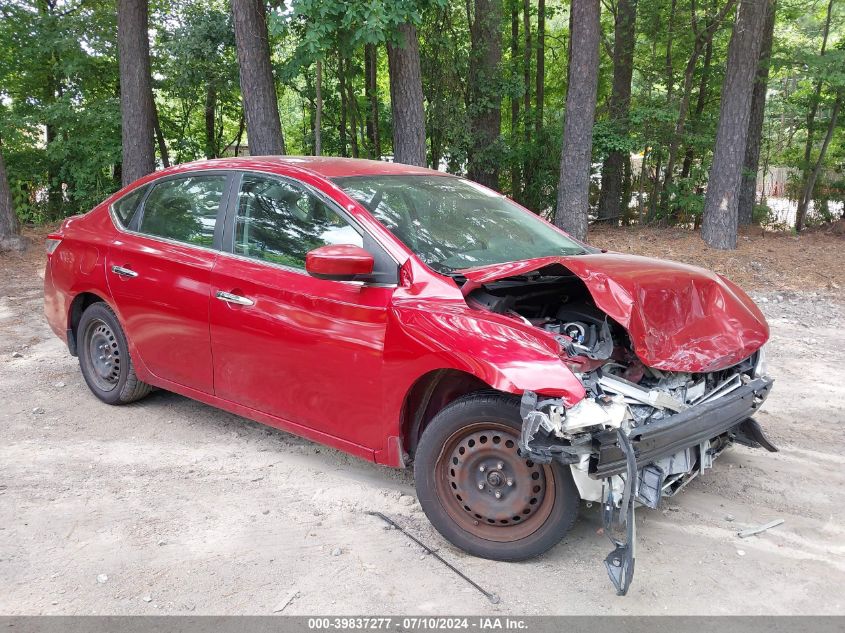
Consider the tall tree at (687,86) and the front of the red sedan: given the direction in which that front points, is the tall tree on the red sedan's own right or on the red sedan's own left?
on the red sedan's own left

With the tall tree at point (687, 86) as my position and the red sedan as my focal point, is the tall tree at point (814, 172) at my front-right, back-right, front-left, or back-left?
back-left

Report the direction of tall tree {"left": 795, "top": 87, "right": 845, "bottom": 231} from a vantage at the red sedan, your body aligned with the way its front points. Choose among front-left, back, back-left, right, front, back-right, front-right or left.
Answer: left

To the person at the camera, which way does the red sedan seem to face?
facing the viewer and to the right of the viewer

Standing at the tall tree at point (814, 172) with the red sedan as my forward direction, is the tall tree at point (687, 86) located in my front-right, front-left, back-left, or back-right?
front-right

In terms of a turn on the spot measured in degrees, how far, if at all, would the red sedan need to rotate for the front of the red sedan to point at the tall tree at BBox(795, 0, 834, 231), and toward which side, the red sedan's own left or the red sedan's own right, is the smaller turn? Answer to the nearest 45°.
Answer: approximately 90° to the red sedan's own left
